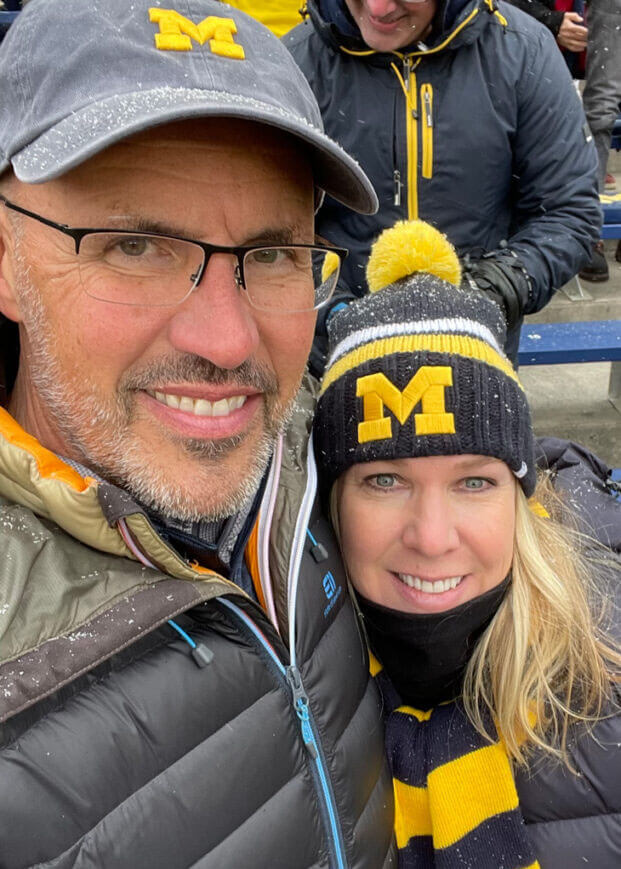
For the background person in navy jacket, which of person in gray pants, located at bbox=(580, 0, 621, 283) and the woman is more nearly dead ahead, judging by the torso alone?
the woman

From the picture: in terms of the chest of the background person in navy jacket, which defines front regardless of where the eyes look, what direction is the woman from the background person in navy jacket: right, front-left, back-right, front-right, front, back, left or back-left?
front

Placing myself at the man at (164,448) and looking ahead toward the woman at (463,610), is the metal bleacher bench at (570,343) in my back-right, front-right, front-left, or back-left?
front-left

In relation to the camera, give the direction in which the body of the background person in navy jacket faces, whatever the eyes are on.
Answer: toward the camera

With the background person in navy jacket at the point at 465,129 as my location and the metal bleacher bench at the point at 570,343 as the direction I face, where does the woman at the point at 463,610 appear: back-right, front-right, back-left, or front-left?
back-right
